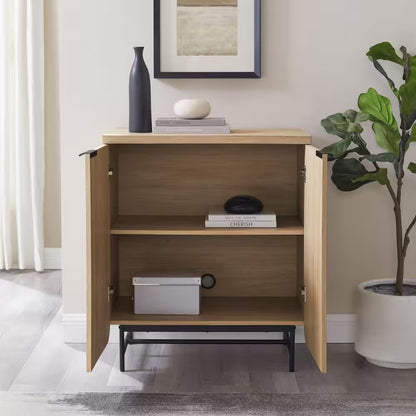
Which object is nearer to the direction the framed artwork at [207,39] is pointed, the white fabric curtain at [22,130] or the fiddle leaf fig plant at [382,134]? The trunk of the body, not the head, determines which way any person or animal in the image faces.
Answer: the fiddle leaf fig plant

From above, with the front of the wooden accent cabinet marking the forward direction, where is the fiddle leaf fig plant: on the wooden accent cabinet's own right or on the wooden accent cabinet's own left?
on the wooden accent cabinet's own left

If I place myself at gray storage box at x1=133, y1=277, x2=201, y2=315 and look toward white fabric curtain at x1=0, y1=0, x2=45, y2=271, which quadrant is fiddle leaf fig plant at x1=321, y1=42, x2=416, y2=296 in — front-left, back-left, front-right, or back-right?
back-right

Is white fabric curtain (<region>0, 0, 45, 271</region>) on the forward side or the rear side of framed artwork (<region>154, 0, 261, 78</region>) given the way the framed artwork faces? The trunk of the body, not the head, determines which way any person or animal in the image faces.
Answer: on the rear side

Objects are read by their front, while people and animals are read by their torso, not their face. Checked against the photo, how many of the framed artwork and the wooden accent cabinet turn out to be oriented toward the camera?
2

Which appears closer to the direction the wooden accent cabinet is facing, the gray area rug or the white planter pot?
the gray area rug

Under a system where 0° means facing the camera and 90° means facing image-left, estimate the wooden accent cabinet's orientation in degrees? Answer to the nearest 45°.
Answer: approximately 0°
